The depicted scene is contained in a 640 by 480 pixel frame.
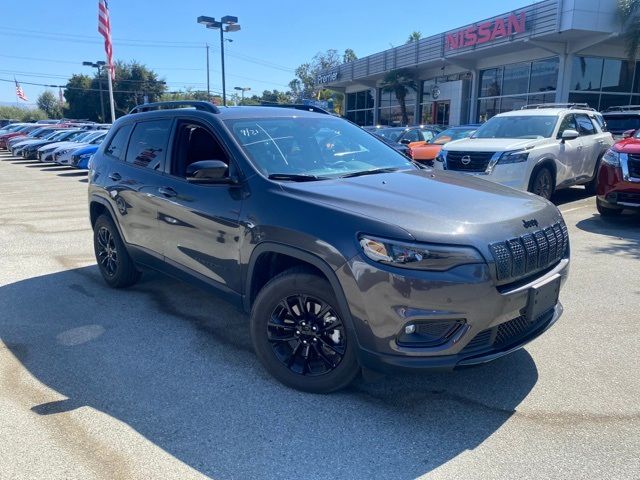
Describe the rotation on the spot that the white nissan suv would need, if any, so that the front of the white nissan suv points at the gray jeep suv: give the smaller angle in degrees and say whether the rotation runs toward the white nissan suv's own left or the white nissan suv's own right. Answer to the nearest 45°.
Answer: approximately 45° to the white nissan suv's own left

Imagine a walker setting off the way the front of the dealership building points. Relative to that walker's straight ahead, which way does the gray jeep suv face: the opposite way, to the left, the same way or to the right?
to the left

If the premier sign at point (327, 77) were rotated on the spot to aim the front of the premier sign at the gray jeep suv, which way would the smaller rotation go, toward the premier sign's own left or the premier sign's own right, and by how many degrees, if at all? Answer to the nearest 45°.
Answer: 0° — it already faces it

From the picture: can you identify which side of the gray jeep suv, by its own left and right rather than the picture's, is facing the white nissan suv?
left

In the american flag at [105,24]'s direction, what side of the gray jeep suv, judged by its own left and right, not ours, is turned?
back

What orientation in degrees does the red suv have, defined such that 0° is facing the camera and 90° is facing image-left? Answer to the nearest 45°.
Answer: approximately 45°

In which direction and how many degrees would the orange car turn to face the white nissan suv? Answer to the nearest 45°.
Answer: approximately 90° to its left

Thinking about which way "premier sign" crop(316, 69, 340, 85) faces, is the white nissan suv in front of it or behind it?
in front
